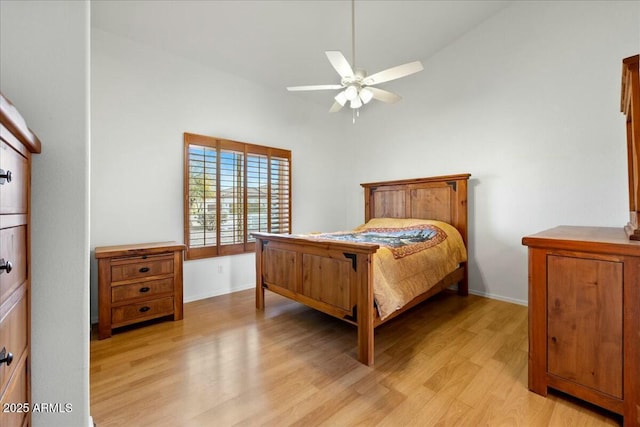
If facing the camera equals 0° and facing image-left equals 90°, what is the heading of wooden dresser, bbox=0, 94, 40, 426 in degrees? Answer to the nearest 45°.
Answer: approximately 270°

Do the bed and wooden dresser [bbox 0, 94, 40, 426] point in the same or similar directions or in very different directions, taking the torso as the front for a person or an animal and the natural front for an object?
very different directions

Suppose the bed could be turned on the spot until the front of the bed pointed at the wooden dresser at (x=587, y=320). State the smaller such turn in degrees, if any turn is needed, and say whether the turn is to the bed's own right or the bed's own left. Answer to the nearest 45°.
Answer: approximately 90° to the bed's own left

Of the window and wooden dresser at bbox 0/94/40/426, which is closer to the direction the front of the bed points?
the wooden dresser

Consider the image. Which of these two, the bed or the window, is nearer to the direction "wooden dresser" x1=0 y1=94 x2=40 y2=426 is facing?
the bed

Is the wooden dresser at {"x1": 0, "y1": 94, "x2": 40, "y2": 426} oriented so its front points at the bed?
yes

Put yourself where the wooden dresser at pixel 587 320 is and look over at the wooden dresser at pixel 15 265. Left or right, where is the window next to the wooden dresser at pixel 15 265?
right

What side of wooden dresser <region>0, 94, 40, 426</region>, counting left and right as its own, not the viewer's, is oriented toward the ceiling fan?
front

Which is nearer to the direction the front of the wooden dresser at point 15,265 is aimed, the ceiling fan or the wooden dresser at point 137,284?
the ceiling fan

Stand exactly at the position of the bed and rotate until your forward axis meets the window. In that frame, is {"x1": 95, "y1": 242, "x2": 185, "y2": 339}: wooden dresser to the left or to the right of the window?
left

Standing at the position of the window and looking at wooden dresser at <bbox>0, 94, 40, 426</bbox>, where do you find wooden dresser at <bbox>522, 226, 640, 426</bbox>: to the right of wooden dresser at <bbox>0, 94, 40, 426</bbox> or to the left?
left

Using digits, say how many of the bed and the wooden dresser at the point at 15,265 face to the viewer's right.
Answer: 1

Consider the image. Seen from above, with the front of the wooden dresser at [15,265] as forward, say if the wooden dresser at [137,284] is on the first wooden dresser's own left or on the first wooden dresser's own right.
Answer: on the first wooden dresser's own left

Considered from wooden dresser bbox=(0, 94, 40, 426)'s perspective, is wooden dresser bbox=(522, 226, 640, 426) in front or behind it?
in front
